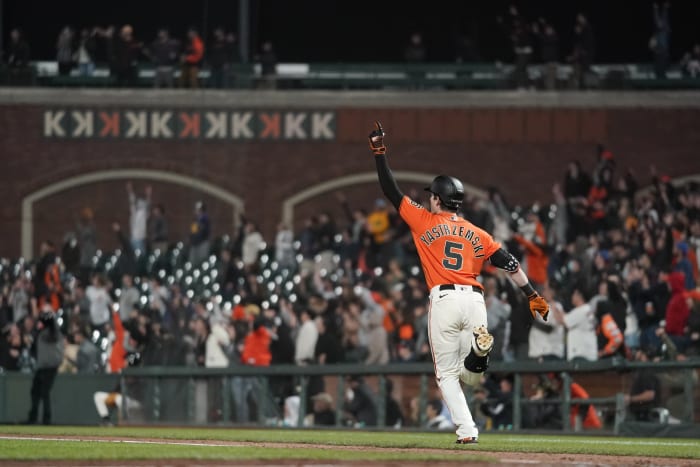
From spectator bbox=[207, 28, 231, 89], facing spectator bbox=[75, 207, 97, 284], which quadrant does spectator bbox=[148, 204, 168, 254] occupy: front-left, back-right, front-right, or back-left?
front-left

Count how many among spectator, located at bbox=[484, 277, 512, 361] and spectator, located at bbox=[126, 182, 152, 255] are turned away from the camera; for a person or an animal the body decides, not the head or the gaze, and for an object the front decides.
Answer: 0

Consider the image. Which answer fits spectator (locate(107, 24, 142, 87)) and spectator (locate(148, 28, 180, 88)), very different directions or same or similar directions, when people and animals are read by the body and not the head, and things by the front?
same or similar directions

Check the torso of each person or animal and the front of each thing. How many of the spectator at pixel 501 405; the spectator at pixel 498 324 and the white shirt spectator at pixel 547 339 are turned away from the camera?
0

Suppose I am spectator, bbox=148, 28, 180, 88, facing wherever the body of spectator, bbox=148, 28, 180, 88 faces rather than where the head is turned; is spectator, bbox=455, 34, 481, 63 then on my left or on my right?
on my left

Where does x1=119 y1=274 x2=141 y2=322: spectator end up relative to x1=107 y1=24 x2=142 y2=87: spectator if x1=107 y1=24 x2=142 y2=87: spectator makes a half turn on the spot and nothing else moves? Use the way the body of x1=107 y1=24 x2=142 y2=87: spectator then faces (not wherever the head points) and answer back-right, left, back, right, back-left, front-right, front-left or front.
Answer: back

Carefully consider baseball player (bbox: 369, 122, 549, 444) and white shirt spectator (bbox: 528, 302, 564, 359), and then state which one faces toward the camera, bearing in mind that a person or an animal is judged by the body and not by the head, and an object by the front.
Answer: the white shirt spectator

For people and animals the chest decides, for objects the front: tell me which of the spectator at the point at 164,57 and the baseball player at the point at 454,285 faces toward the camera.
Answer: the spectator

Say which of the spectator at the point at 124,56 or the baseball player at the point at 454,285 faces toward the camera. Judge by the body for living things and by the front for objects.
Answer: the spectator

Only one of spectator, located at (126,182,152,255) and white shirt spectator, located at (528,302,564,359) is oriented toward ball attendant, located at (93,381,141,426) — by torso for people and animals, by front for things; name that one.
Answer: spectator, located at (126,182,152,255)

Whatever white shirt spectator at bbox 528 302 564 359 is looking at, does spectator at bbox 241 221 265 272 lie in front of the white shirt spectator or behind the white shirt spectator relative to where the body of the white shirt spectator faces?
behind

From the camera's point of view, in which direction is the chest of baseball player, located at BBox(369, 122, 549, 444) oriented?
away from the camera

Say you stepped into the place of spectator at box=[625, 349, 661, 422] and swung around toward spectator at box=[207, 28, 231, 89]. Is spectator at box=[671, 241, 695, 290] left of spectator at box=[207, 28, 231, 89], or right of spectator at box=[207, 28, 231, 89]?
right

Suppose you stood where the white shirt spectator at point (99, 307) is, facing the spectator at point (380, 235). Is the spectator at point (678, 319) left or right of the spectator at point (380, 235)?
right

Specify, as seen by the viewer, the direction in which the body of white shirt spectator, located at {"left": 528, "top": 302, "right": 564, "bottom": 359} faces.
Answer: toward the camera

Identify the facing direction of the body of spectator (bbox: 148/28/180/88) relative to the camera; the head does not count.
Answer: toward the camera

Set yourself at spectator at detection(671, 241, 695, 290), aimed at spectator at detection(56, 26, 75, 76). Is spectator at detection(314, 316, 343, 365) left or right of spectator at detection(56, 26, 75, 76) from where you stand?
left
